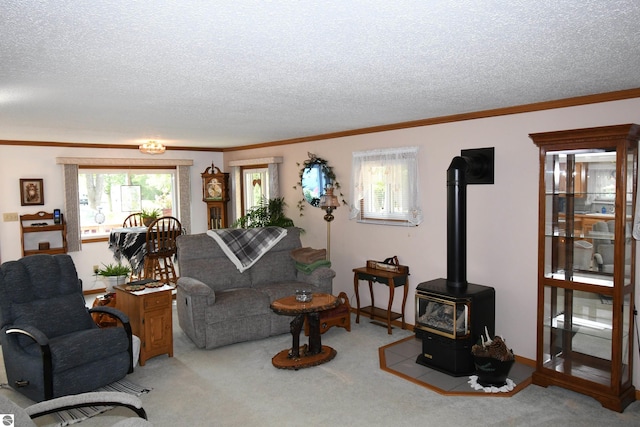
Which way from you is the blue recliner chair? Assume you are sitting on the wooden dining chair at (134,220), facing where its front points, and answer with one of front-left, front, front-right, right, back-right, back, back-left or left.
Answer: front

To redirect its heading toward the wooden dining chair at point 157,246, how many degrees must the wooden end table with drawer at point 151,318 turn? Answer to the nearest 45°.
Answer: approximately 135° to its left

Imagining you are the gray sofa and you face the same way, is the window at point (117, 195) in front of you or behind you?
behind

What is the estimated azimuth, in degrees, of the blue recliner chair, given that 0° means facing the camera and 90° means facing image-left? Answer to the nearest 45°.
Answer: approximately 315°

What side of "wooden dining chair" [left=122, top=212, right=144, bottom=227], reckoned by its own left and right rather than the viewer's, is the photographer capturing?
front

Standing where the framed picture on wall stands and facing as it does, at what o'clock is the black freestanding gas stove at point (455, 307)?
The black freestanding gas stove is roughly at 11 o'clock from the framed picture on wall.

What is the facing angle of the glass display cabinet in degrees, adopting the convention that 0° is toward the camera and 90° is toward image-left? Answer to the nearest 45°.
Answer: approximately 45°

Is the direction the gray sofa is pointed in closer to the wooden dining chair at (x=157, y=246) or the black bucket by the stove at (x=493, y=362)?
the black bucket by the stove

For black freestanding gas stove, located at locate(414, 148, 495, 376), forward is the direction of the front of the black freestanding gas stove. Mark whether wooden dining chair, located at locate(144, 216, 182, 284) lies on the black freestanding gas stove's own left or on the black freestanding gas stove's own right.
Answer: on the black freestanding gas stove's own right

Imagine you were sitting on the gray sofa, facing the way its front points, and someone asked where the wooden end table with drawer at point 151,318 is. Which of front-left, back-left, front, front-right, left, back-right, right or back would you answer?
right

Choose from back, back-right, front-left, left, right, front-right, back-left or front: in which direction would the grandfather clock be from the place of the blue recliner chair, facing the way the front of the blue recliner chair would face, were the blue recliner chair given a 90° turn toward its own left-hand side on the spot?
front

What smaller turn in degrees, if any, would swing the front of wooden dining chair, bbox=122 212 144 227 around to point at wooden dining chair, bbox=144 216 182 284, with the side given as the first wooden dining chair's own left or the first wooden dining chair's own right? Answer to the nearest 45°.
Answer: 0° — it already faces it

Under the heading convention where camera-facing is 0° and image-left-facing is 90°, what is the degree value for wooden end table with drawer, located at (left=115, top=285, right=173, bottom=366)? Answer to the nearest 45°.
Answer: approximately 315°

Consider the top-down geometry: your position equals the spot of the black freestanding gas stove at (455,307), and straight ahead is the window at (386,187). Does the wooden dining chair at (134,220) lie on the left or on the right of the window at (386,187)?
left

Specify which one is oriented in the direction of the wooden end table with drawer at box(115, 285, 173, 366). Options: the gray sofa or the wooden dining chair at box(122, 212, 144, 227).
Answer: the wooden dining chair
